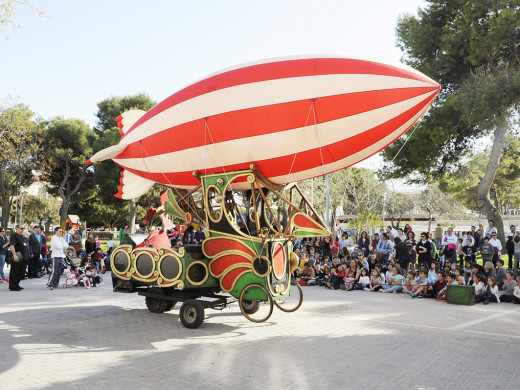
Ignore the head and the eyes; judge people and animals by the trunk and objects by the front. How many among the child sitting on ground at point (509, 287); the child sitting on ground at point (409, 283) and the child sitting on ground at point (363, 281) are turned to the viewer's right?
0

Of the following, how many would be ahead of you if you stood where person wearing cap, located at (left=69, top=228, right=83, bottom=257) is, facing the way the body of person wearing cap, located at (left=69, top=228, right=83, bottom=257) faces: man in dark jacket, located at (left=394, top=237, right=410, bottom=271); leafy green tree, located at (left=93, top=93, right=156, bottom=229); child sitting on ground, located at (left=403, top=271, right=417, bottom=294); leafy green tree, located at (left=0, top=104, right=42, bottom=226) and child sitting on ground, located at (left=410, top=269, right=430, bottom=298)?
3

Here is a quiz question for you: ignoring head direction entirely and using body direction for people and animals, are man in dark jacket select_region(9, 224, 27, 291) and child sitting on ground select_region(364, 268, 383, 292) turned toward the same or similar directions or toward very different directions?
very different directions

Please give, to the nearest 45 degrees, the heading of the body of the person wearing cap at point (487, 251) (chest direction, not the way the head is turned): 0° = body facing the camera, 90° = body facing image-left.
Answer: approximately 45°

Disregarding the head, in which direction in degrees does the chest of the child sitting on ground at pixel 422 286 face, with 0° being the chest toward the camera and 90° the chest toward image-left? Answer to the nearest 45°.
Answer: approximately 45°

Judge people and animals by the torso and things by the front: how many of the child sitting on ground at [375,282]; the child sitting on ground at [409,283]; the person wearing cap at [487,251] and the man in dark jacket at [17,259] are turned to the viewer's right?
1

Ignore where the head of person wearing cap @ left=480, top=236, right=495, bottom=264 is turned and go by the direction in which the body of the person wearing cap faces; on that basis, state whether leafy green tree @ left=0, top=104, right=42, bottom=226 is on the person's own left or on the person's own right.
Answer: on the person's own right

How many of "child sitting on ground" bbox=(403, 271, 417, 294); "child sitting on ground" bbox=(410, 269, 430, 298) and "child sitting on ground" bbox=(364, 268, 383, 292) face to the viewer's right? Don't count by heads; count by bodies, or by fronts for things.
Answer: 0

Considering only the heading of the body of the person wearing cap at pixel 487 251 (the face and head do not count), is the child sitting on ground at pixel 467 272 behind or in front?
in front

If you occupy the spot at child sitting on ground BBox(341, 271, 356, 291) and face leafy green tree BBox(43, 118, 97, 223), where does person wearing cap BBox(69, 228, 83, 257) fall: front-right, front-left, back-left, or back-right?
front-left

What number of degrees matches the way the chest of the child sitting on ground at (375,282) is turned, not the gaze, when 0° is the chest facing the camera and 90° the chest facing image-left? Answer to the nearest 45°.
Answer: approximately 45°

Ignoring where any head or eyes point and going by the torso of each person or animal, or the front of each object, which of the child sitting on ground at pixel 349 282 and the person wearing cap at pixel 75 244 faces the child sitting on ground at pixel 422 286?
the person wearing cap

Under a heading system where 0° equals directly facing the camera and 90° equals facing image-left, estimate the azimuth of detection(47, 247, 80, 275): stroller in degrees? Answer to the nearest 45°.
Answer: approximately 315°

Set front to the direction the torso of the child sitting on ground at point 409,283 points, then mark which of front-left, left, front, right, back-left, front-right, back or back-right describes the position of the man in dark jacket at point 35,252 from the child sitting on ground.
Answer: front-right

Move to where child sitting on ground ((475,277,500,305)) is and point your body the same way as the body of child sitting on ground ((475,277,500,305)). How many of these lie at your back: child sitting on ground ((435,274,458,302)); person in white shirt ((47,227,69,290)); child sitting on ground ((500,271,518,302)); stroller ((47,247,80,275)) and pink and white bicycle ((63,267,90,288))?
1
